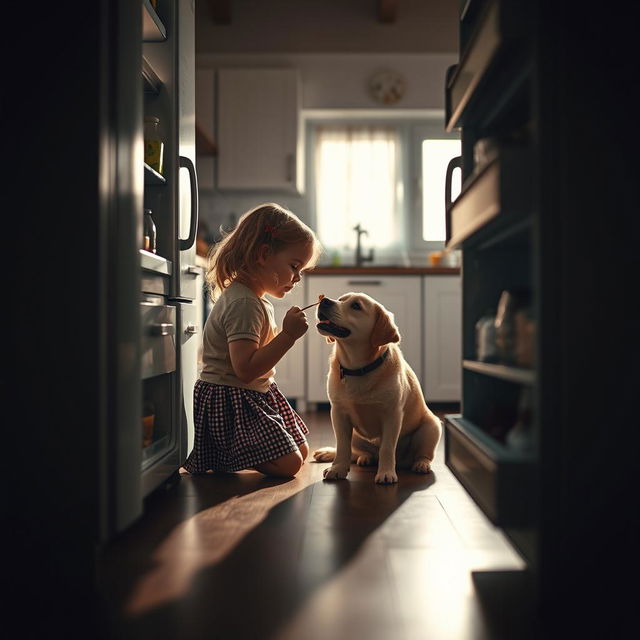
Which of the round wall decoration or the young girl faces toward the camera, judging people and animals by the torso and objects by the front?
the round wall decoration

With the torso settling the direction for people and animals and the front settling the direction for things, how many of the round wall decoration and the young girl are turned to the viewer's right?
1

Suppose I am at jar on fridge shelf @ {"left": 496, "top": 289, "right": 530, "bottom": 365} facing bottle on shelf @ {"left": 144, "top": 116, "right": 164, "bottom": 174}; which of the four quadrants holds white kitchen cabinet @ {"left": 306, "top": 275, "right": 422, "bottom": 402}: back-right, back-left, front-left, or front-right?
front-right

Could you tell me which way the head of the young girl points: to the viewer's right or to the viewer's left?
to the viewer's right

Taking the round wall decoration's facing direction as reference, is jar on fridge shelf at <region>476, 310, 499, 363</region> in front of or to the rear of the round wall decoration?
in front

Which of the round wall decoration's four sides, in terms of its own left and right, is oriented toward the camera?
front

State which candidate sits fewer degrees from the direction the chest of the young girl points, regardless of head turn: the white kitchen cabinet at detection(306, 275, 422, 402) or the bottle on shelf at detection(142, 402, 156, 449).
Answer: the white kitchen cabinet

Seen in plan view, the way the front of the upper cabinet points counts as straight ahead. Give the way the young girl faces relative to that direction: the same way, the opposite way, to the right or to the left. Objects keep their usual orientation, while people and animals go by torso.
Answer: to the left

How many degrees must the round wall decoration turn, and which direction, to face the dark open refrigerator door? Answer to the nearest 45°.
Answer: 0° — it already faces it

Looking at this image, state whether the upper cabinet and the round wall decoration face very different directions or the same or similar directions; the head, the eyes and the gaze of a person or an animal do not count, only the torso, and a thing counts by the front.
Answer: same or similar directions
